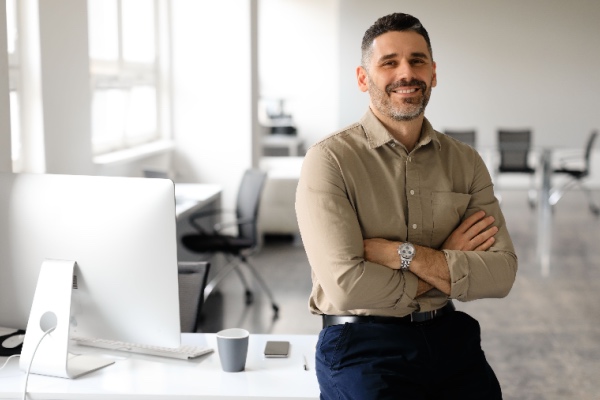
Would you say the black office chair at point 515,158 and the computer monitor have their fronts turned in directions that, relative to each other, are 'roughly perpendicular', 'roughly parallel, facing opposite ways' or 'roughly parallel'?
roughly parallel, facing opposite ways

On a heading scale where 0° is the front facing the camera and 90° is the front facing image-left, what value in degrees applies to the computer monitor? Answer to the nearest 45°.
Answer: approximately 225°

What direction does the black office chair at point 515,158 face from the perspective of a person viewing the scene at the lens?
facing the viewer

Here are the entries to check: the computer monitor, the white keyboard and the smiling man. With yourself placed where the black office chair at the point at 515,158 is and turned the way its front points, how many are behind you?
0

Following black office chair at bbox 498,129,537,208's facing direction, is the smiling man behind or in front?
in front

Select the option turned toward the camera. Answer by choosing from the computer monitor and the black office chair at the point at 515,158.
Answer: the black office chair

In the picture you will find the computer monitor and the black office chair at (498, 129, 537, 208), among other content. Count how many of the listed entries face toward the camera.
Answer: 1

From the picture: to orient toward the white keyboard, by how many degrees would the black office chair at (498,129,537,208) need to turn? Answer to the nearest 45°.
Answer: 0° — it already faces it

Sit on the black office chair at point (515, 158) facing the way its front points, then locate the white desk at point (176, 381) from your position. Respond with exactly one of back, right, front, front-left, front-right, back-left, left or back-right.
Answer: front

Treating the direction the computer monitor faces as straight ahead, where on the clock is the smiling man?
The smiling man is roughly at 2 o'clock from the computer monitor.

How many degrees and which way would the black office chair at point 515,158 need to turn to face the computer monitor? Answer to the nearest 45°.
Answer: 0° — it already faces it
